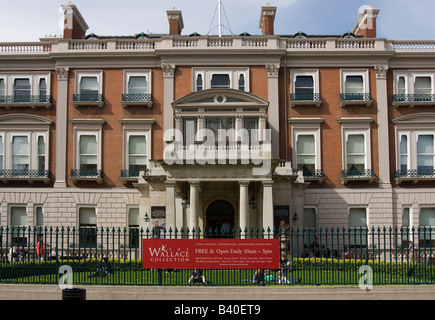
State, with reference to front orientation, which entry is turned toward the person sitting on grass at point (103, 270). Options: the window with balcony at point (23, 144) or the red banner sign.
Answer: the window with balcony

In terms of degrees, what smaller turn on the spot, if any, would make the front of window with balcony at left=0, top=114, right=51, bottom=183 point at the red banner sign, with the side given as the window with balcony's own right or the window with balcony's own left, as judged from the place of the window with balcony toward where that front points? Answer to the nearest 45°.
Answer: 0° — it already faces it

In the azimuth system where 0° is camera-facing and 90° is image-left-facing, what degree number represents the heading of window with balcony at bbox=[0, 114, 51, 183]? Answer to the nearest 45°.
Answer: approximately 0°

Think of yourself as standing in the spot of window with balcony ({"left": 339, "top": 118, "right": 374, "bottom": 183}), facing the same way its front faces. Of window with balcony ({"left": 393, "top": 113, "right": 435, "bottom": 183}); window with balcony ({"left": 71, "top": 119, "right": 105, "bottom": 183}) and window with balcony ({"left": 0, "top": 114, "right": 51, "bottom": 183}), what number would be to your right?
2
